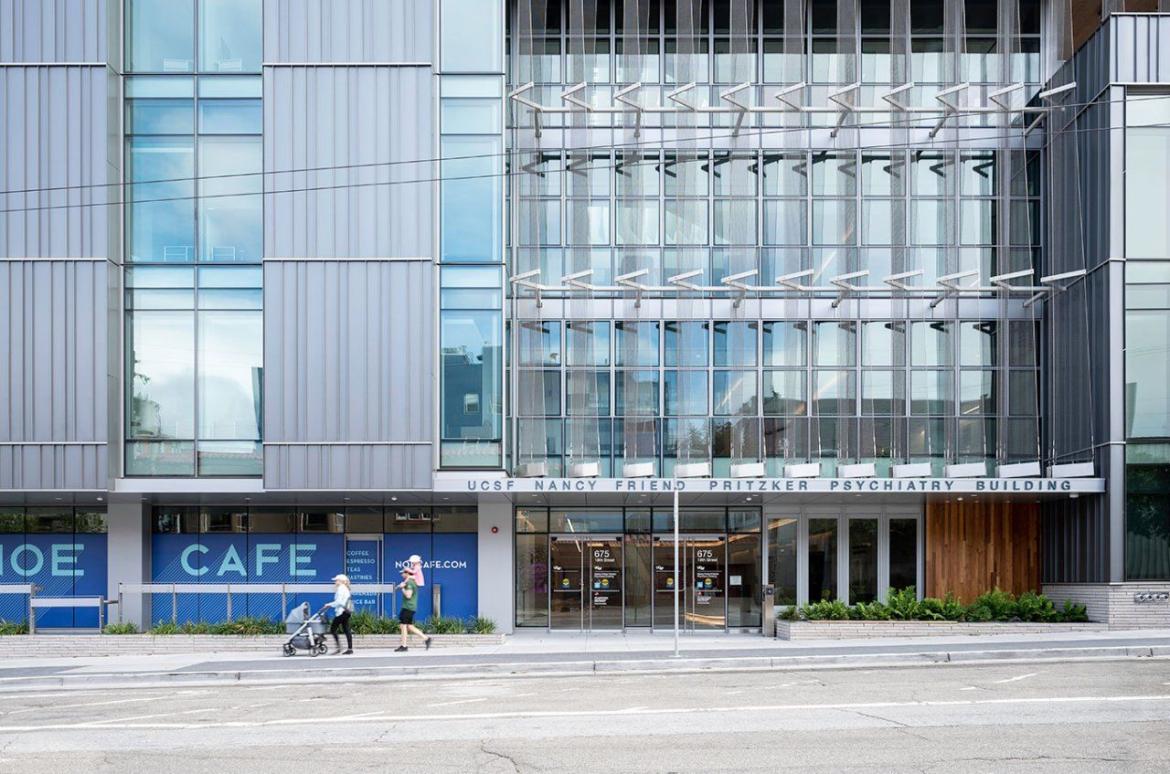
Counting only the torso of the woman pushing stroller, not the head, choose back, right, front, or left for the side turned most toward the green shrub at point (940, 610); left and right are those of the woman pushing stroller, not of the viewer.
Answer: back

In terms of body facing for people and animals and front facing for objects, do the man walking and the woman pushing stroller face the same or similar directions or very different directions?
same or similar directions

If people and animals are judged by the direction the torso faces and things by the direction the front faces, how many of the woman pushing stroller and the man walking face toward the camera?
0

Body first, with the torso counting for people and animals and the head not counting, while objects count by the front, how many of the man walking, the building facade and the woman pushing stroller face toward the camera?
1

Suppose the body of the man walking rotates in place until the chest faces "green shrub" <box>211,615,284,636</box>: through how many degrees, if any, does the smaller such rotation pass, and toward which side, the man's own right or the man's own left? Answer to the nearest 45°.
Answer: approximately 45° to the man's own right

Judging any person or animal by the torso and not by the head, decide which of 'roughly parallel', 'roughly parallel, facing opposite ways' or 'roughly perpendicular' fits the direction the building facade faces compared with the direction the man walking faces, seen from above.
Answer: roughly perpendicular

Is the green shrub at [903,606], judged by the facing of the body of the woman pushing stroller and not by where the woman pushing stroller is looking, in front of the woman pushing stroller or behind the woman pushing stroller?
behind

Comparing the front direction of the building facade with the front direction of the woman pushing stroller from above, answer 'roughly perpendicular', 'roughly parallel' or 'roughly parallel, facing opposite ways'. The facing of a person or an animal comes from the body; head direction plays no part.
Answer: roughly perpendicular

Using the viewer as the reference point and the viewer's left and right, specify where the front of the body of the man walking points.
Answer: facing to the left of the viewer

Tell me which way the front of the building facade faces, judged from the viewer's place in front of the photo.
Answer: facing the viewer

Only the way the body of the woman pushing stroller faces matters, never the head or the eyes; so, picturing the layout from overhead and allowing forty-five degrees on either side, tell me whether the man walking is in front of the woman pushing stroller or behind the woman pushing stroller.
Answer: behind

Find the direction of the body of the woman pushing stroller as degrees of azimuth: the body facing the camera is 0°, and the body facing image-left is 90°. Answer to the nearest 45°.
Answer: approximately 90°

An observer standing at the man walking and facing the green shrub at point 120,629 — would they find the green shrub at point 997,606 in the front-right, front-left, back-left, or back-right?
back-right
